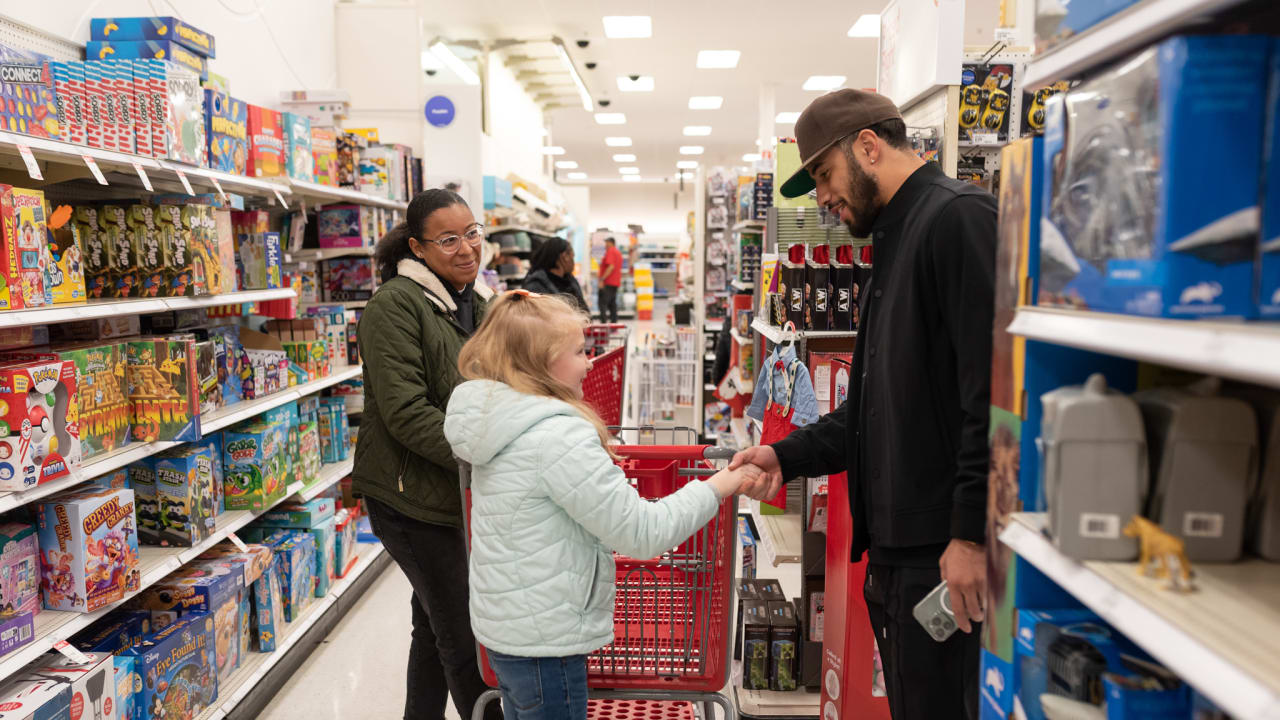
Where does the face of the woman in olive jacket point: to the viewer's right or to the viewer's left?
to the viewer's right

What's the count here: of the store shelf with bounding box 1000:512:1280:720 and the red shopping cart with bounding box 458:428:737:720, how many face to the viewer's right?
0

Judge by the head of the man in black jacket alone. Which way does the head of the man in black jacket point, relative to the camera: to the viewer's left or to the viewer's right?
to the viewer's left

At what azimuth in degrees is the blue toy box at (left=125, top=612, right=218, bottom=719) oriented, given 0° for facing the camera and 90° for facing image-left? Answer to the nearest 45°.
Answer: approximately 315°

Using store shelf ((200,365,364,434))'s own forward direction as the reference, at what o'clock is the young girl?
The young girl is roughly at 1 o'clock from the store shelf.

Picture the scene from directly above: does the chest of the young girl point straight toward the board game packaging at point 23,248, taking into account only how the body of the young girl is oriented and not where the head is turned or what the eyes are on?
no

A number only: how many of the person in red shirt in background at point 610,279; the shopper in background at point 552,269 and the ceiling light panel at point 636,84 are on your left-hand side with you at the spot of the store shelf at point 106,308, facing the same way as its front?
3

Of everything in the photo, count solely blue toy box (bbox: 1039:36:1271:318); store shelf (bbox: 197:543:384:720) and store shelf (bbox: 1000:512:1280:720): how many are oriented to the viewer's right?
1

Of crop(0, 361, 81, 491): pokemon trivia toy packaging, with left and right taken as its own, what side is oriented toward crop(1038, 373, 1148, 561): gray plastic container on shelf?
front

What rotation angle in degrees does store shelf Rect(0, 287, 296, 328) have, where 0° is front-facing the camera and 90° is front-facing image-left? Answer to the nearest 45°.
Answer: approximately 315°
